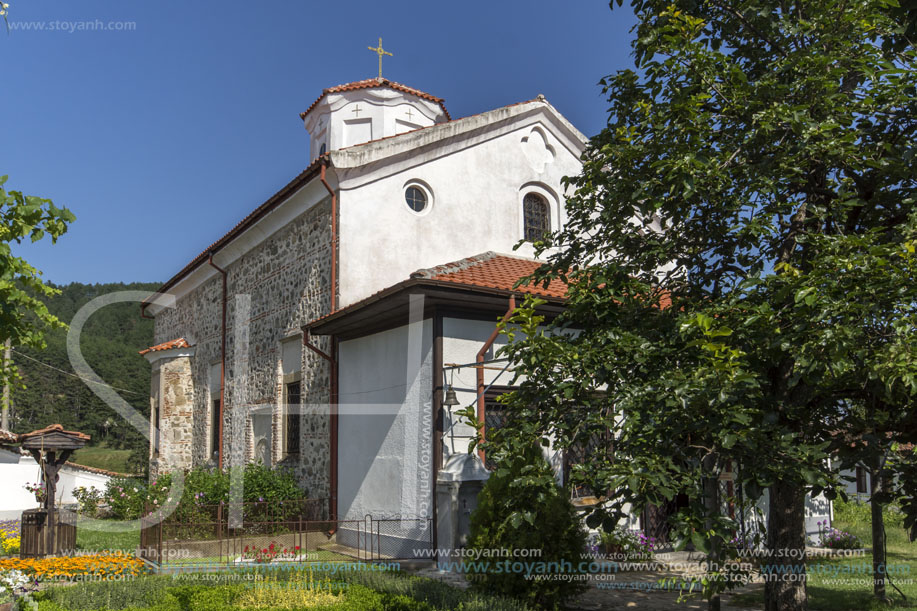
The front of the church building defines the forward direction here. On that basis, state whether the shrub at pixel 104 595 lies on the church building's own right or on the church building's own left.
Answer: on the church building's own right

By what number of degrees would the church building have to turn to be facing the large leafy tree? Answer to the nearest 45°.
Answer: approximately 45° to its right

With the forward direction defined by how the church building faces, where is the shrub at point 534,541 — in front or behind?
in front

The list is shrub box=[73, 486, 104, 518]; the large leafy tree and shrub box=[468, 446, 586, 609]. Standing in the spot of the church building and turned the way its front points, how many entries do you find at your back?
1

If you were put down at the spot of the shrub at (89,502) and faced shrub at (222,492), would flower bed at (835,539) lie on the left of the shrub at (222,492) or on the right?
left

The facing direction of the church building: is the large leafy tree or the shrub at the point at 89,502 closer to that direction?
the large leafy tree

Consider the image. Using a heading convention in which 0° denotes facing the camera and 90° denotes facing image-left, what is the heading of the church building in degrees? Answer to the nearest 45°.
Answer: approximately 315°
